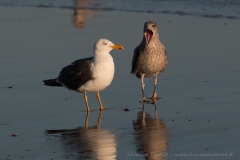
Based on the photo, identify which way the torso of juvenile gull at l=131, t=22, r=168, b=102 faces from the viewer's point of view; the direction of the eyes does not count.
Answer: toward the camera

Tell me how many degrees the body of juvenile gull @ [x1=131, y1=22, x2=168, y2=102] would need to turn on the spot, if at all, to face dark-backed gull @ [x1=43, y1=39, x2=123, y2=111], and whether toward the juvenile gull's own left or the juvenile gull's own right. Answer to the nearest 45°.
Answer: approximately 45° to the juvenile gull's own right
